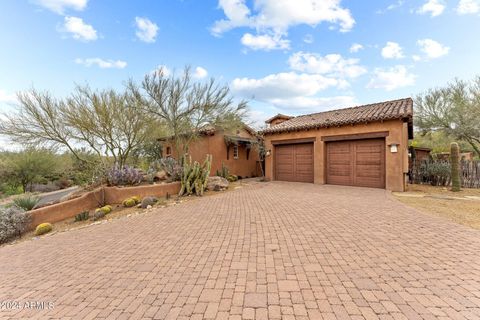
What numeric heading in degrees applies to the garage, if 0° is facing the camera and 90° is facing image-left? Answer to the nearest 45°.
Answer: approximately 45°

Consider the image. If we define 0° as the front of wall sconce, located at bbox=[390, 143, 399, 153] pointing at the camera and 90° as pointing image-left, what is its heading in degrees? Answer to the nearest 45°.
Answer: approximately 45°

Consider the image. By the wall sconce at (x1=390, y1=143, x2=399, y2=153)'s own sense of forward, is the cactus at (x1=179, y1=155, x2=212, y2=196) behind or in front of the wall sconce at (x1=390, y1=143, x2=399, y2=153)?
in front
